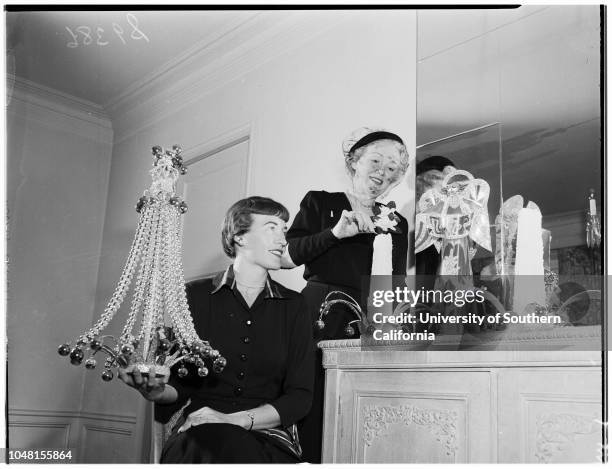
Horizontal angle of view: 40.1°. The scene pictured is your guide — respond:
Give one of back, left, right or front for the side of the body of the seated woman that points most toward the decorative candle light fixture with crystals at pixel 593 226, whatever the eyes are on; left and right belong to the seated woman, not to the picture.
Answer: left

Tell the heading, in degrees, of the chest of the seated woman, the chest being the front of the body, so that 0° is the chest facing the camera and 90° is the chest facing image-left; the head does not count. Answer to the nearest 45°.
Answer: approximately 0°
